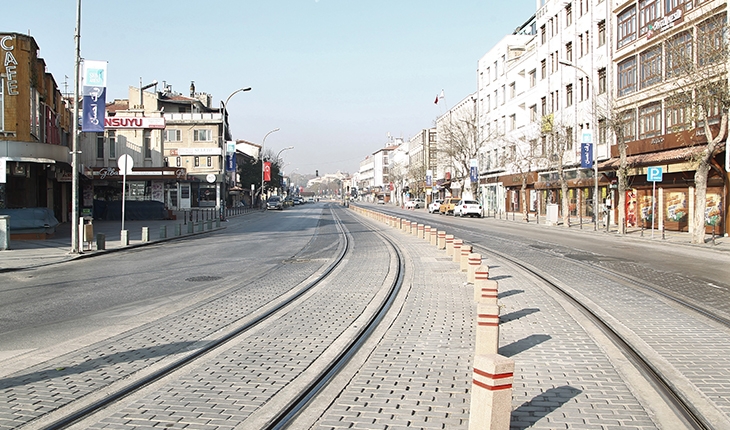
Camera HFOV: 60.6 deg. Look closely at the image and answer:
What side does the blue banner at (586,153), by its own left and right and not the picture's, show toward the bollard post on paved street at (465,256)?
front

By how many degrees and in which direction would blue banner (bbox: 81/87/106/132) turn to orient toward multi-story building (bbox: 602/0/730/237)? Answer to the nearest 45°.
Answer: approximately 90° to its left

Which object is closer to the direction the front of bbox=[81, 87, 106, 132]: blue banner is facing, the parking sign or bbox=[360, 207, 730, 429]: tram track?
the tram track

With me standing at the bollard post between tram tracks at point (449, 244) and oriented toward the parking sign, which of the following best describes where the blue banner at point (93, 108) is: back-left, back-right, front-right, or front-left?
back-left

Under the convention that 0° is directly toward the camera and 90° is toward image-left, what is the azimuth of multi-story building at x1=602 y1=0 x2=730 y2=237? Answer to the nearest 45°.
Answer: approximately 45°

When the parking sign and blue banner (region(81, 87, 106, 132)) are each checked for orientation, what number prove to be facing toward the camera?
2

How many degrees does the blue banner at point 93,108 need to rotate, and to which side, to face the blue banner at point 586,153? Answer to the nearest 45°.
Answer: approximately 90° to its left

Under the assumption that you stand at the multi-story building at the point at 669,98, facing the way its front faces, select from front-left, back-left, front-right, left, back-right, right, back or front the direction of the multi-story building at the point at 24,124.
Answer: front

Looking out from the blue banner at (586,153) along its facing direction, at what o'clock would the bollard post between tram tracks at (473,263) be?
The bollard post between tram tracks is roughly at 12 o'clock from the blue banner.

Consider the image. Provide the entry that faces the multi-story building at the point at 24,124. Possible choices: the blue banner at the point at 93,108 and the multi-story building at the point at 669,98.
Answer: the multi-story building at the point at 669,98

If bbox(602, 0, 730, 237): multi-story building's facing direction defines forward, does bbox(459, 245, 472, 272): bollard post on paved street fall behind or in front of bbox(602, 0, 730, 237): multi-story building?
in front

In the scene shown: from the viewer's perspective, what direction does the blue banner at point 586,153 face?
toward the camera

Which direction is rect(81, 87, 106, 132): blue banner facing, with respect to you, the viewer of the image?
facing the viewer

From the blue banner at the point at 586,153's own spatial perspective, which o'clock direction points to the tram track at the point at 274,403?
The tram track is roughly at 12 o'clock from the blue banner.

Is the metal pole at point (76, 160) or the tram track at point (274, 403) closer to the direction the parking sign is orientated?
the tram track

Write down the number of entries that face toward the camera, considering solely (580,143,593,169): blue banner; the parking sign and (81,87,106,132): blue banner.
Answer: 3
